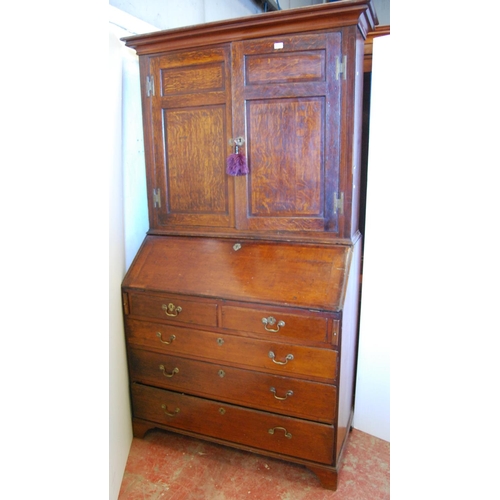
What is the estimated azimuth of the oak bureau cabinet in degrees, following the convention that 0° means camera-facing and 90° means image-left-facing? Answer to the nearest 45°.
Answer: approximately 45°
